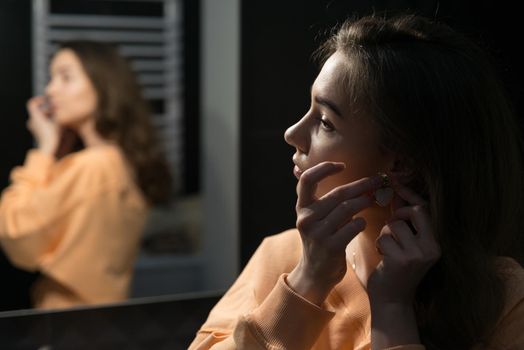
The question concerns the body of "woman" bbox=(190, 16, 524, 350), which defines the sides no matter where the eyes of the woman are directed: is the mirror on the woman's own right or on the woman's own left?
on the woman's own right

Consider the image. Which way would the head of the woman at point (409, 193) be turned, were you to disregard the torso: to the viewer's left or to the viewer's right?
to the viewer's left

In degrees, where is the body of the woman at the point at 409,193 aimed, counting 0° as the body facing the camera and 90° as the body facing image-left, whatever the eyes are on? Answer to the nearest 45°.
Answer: approximately 45°
